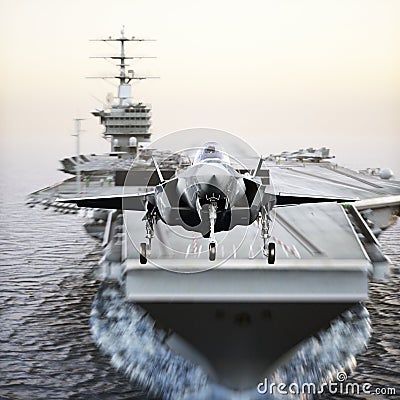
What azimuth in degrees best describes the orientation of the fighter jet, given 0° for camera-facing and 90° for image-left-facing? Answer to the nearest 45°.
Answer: approximately 0°

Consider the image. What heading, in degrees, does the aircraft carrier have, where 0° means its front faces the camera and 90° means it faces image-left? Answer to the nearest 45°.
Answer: approximately 0°
